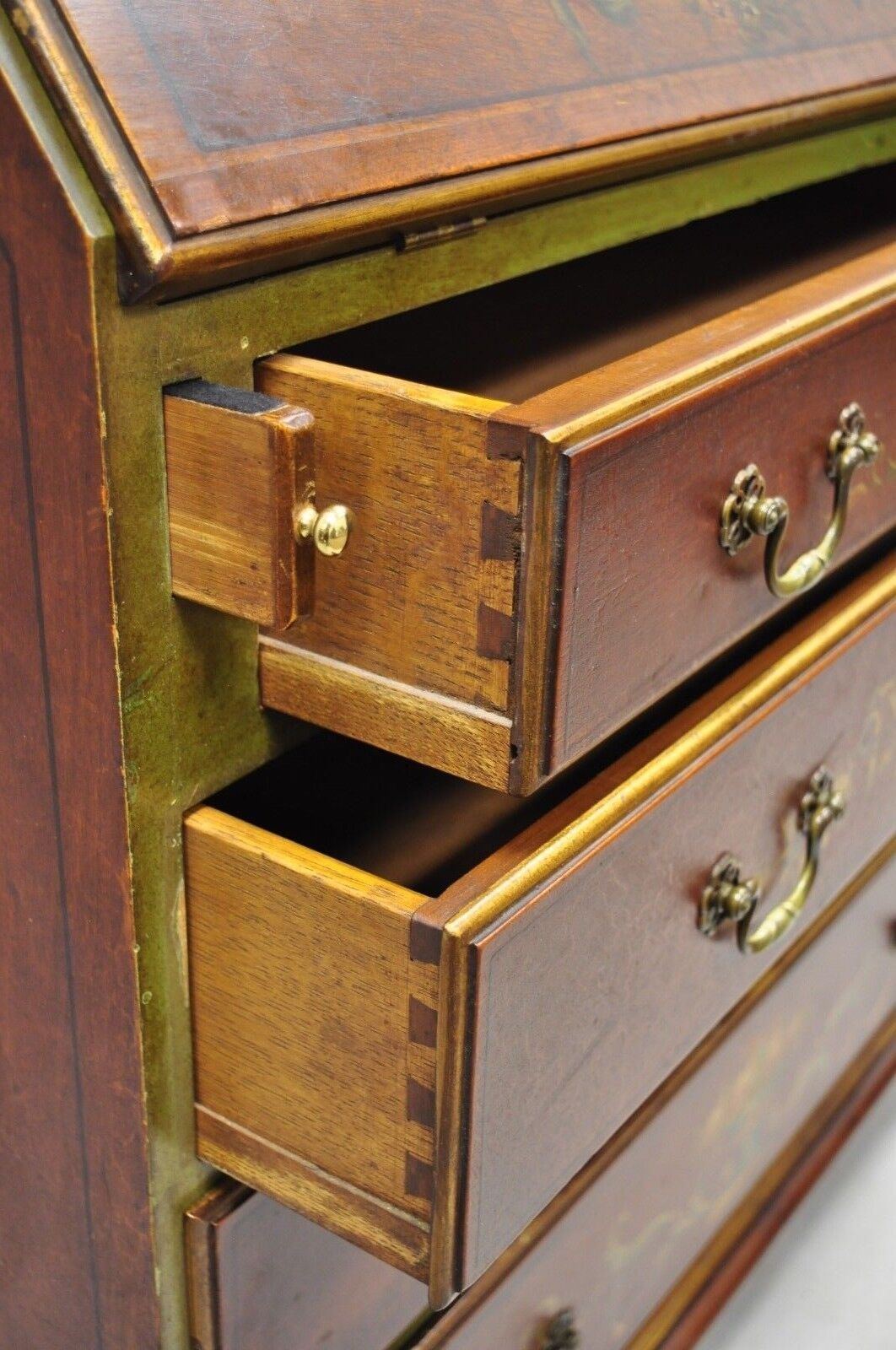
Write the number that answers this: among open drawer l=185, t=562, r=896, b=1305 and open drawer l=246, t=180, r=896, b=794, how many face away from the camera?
0

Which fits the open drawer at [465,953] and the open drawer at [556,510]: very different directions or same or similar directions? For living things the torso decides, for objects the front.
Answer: same or similar directions
